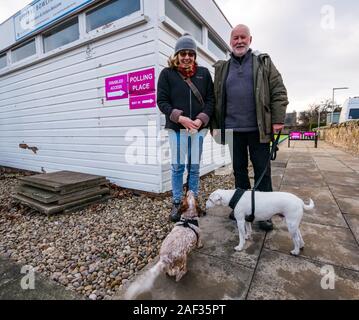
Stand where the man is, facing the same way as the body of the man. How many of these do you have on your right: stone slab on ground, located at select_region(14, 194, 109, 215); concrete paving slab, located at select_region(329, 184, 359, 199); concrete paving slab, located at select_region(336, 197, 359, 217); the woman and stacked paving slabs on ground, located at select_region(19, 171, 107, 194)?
3

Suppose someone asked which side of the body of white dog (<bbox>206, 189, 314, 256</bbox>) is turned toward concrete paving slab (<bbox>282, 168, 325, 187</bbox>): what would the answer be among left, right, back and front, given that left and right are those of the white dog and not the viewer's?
right

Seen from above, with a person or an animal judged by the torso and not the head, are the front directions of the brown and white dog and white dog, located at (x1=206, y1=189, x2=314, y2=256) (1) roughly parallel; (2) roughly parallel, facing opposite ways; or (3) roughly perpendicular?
roughly perpendicular

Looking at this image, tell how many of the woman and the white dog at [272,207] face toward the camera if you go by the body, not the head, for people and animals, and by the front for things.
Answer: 1

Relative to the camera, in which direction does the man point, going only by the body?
toward the camera

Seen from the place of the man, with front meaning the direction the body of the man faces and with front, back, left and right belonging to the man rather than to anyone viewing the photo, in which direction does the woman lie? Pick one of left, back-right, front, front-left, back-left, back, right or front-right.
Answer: right

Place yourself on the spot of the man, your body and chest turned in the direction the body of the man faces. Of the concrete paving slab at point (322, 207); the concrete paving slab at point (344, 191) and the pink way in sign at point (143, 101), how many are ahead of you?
0

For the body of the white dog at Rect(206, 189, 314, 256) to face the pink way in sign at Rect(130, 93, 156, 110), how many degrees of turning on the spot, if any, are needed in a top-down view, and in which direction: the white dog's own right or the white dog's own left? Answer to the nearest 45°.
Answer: approximately 45° to the white dog's own right

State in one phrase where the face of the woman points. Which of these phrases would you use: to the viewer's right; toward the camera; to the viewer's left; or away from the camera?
toward the camera

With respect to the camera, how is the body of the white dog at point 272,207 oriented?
to the viewer's left

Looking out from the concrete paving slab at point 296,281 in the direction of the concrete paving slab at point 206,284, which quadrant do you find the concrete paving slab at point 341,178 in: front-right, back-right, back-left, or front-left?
back-right

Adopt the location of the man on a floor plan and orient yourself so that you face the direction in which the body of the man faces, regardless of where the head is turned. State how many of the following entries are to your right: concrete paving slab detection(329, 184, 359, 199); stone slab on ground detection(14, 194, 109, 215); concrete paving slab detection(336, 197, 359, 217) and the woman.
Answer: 2

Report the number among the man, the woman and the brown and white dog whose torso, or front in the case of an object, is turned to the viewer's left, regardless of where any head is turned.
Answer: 0

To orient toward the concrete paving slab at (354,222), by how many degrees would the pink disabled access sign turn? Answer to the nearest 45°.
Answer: approximately 90° to its left

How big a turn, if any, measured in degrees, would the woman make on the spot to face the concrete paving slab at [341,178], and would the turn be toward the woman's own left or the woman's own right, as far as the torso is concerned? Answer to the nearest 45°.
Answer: approximately 135° to the woman's own left
